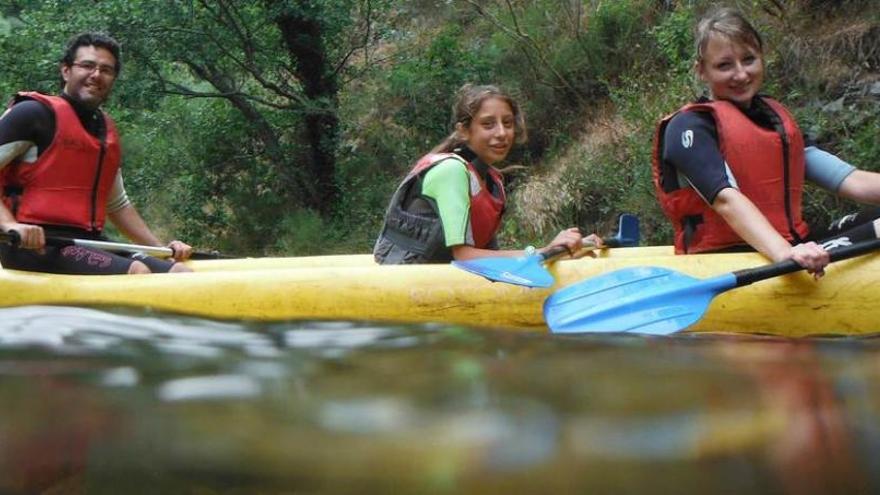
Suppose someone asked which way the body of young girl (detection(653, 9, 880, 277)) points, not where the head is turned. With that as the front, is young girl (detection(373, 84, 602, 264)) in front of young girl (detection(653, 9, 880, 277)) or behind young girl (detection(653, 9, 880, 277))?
behind

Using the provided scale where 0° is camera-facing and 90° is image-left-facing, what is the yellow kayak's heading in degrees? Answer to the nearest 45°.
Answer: approximately 270°

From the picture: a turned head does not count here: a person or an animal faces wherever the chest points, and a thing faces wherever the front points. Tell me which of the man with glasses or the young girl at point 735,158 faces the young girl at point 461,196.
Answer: the man with glasses

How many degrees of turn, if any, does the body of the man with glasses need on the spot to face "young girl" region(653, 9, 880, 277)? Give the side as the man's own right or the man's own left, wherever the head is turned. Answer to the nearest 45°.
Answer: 0° — they already face them

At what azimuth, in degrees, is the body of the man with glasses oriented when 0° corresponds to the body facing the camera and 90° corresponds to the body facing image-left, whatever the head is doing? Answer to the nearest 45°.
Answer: approximately 315°

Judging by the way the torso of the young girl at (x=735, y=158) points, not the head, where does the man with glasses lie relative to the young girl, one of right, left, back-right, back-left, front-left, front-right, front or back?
back-right

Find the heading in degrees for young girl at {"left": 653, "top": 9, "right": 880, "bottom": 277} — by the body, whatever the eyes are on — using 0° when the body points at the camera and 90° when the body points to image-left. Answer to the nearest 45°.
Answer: approximately 315°
